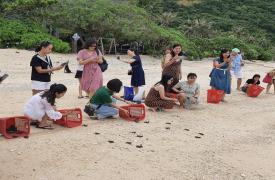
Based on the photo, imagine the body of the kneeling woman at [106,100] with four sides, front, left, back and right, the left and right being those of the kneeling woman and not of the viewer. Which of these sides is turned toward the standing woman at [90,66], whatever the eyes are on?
left

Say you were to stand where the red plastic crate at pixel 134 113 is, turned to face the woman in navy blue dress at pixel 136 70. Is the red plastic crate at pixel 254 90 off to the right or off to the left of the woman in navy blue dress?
right

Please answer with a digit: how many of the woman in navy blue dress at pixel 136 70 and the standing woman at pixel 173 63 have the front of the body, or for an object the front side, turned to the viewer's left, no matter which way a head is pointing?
1

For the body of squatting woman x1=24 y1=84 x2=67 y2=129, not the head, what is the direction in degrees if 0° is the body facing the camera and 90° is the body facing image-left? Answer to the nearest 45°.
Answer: approximately 270°

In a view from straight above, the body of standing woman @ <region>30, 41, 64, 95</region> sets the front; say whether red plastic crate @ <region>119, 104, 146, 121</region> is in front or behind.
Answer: in front

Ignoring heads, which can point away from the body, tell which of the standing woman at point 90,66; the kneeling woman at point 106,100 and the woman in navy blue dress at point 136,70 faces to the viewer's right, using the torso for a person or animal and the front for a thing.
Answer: the kneeling woman

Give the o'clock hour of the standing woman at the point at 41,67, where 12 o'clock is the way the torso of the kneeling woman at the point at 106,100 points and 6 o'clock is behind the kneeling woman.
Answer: The standing woman is roughly at 6 o'clock from the kneeling woman.

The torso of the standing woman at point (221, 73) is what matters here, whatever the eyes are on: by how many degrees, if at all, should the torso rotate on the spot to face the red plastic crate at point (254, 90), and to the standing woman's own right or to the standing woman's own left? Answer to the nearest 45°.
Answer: approximately 90° to the standing woman's own left

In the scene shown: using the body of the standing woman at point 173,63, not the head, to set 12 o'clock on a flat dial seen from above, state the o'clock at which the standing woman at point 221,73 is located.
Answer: the standing woman at point 221,73 is roughly at 9 o'clock from the standing woman at point 173,63.

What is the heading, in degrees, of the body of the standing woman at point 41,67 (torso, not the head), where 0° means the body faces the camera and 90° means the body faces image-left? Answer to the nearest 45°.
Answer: approximately 315°

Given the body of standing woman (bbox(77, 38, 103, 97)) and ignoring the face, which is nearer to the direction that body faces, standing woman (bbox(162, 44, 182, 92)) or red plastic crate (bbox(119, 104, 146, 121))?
the red plastic crate

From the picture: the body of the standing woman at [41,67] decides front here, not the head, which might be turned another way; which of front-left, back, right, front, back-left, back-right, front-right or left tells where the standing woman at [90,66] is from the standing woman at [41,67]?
left
